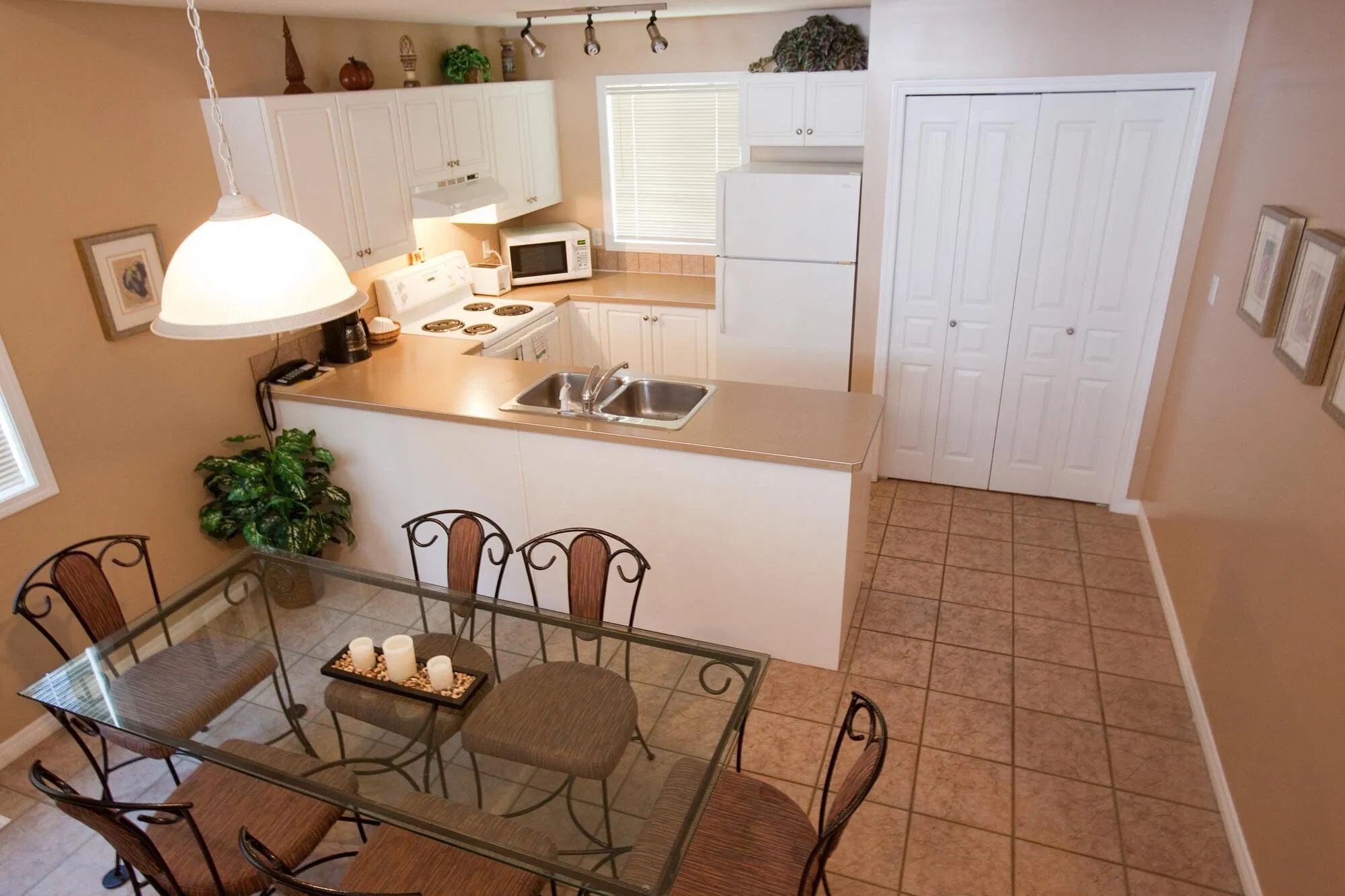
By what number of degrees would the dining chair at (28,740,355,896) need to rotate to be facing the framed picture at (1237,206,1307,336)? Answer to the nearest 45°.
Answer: approximately 45° to its right

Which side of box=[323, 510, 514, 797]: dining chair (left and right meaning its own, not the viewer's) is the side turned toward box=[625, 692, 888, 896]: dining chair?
left

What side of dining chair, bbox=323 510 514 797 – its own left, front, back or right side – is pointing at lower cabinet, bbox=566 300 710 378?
back

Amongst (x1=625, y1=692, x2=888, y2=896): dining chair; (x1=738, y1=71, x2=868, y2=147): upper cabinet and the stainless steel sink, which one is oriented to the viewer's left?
the dining chair

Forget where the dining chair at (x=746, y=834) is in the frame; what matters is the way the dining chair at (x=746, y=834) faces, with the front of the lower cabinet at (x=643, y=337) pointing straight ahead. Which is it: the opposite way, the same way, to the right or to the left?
to the right

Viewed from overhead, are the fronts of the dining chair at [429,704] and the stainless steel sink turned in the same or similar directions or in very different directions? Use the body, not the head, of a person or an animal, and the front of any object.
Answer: very different directions

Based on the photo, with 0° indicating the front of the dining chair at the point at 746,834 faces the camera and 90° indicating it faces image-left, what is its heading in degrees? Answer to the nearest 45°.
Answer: approximately 90°

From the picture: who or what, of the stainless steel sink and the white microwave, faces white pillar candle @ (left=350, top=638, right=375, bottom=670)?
the white microwave

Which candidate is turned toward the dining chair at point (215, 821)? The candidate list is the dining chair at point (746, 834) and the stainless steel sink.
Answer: the dining chair at point (746, 834)

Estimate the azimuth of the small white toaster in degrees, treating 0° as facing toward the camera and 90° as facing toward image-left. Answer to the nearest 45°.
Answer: approximately 315°

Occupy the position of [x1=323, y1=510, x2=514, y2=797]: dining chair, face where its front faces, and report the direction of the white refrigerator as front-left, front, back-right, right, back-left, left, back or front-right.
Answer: back

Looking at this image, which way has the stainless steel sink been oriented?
away from the camera

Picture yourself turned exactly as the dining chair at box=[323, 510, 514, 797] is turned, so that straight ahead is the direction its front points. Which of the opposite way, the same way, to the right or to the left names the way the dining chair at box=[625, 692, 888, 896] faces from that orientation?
to the right
